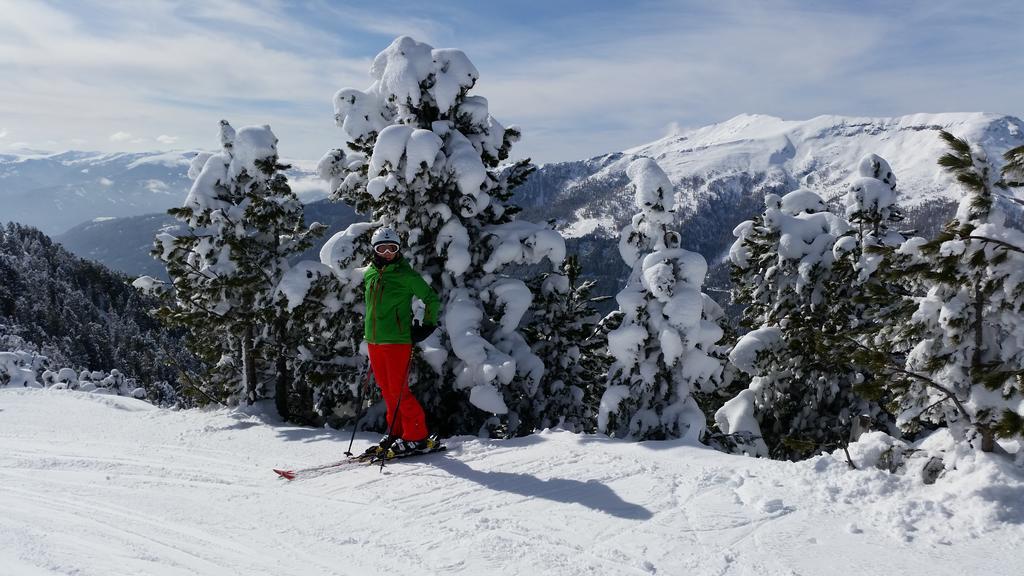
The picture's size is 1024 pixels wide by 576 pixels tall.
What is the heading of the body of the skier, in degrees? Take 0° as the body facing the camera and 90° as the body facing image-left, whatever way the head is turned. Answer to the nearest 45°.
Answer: approximately 45°

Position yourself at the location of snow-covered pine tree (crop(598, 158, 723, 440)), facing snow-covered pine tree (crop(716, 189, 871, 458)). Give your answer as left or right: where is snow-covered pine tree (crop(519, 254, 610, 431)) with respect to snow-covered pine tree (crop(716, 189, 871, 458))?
left

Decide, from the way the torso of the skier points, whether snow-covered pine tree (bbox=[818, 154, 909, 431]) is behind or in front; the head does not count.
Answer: behind

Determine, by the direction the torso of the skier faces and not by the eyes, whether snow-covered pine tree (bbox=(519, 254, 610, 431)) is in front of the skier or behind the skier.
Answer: behind

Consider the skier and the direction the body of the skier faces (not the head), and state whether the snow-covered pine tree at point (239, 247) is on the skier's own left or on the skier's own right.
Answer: on the skier's own right

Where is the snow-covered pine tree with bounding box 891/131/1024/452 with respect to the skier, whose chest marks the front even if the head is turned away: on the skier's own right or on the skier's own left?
on the skier's own left
